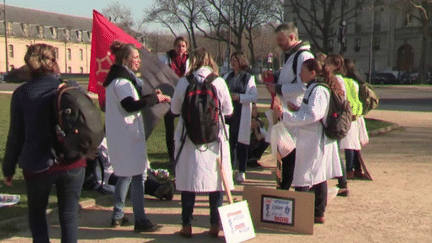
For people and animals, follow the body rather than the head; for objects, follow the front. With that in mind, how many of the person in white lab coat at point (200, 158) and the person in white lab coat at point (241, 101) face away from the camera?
1

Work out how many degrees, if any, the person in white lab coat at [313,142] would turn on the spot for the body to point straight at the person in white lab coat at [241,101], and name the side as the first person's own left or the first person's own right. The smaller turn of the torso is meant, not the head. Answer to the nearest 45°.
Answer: approximately 45° to the first person's own right

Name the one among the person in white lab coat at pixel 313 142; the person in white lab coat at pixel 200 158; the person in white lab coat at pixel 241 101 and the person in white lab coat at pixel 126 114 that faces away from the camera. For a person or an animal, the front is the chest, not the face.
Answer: the person in white lab coat at pixel 200 158

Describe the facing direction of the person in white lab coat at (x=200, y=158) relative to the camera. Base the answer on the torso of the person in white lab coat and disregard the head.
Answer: away from the camera

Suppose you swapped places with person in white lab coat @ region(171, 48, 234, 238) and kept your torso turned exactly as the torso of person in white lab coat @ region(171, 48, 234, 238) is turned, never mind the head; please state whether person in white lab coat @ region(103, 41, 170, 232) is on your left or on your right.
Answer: on your left

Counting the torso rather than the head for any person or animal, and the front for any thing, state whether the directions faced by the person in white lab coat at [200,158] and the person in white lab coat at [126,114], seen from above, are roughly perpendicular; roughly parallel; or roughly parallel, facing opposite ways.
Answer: roughly perpendicular

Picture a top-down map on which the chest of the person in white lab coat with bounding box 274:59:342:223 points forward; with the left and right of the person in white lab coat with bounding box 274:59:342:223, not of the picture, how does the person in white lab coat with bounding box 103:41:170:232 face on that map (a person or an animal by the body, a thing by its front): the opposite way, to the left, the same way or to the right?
the opposite way

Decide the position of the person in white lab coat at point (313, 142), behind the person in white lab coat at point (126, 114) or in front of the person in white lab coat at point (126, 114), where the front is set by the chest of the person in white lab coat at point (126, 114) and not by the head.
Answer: in front

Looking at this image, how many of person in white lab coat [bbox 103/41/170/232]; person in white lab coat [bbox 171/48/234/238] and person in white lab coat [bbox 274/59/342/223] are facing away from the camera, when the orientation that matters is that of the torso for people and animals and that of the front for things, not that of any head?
1

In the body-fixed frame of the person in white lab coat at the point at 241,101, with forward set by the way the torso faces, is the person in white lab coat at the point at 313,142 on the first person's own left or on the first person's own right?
on the first person's own left

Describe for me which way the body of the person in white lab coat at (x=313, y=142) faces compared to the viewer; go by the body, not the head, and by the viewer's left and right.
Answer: facing to the left of the viewer

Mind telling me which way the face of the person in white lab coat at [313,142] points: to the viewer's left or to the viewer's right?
to the viewer's left

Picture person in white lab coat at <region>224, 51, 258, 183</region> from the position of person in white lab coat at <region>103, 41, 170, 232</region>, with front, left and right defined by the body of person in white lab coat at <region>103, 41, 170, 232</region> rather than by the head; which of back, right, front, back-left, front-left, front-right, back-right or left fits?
front-left

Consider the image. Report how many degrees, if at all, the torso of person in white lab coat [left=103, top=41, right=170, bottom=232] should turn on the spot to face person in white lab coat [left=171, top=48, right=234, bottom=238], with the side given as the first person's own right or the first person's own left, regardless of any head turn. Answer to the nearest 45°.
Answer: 0° — they already face them

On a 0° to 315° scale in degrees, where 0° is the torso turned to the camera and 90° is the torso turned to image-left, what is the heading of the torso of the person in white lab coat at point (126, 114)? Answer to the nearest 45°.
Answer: approximately 270°

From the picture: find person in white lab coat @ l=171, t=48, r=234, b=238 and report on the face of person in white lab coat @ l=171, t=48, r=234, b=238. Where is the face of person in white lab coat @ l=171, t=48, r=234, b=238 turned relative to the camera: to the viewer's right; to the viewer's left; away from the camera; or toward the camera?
away from the camera
